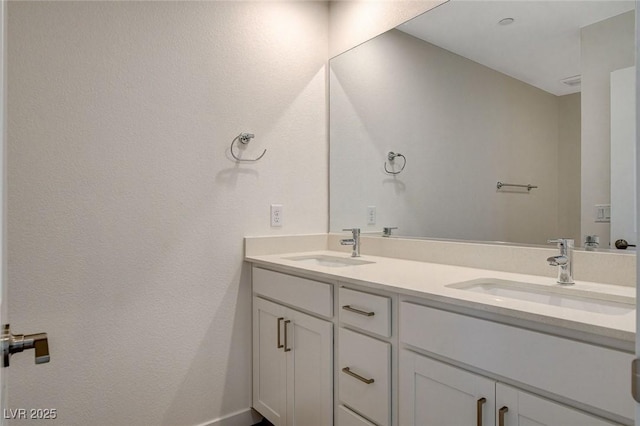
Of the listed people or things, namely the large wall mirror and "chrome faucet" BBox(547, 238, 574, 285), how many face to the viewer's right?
0

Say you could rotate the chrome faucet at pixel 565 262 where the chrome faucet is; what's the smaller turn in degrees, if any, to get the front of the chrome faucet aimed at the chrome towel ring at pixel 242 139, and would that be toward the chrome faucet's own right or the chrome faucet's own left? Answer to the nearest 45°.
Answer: approximately 45° to the chrome faucet's own right

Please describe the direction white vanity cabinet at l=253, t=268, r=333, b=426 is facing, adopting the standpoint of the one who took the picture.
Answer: facing the viewer and to the left of the viewer

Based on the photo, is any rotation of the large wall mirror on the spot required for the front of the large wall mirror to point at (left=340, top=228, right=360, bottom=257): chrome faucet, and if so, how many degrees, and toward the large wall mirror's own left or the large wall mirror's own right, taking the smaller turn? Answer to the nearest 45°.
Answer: approximately 45° to the large wall mirror's own right

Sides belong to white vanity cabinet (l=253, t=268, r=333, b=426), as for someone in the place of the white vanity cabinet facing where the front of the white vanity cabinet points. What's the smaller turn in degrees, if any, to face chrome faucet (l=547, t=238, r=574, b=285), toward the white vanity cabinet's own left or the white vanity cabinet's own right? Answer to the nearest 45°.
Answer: approximately 90° to the white vanity cabinet's own left

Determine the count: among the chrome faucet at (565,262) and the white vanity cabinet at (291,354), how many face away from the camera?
0

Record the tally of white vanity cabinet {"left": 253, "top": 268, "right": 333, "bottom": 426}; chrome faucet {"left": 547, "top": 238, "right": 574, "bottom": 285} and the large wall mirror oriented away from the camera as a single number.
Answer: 0

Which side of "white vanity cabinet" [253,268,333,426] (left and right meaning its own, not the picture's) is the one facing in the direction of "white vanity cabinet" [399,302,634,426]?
left
